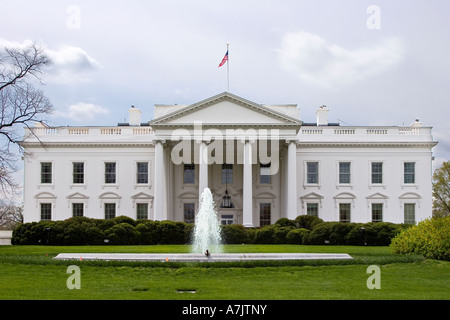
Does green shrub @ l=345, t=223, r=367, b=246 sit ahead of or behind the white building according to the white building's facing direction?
ahead

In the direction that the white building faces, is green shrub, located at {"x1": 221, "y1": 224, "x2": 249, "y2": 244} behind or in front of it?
in front

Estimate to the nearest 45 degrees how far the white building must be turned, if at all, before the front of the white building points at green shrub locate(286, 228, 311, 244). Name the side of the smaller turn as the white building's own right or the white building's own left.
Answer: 0° — it already faces it

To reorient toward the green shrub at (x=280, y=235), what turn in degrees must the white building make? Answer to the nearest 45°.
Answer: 0° — it already faces it

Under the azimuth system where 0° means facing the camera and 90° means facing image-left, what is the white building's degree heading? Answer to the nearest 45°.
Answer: approximately 0°

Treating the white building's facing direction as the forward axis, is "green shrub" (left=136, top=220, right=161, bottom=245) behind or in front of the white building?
in front

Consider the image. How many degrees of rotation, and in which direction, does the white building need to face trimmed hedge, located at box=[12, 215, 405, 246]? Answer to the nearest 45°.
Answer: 0° — it already faces it

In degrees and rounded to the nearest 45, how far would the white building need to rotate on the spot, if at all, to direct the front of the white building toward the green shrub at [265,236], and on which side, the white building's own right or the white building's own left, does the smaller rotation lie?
0° — it already faces it

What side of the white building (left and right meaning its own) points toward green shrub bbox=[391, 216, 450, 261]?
front
